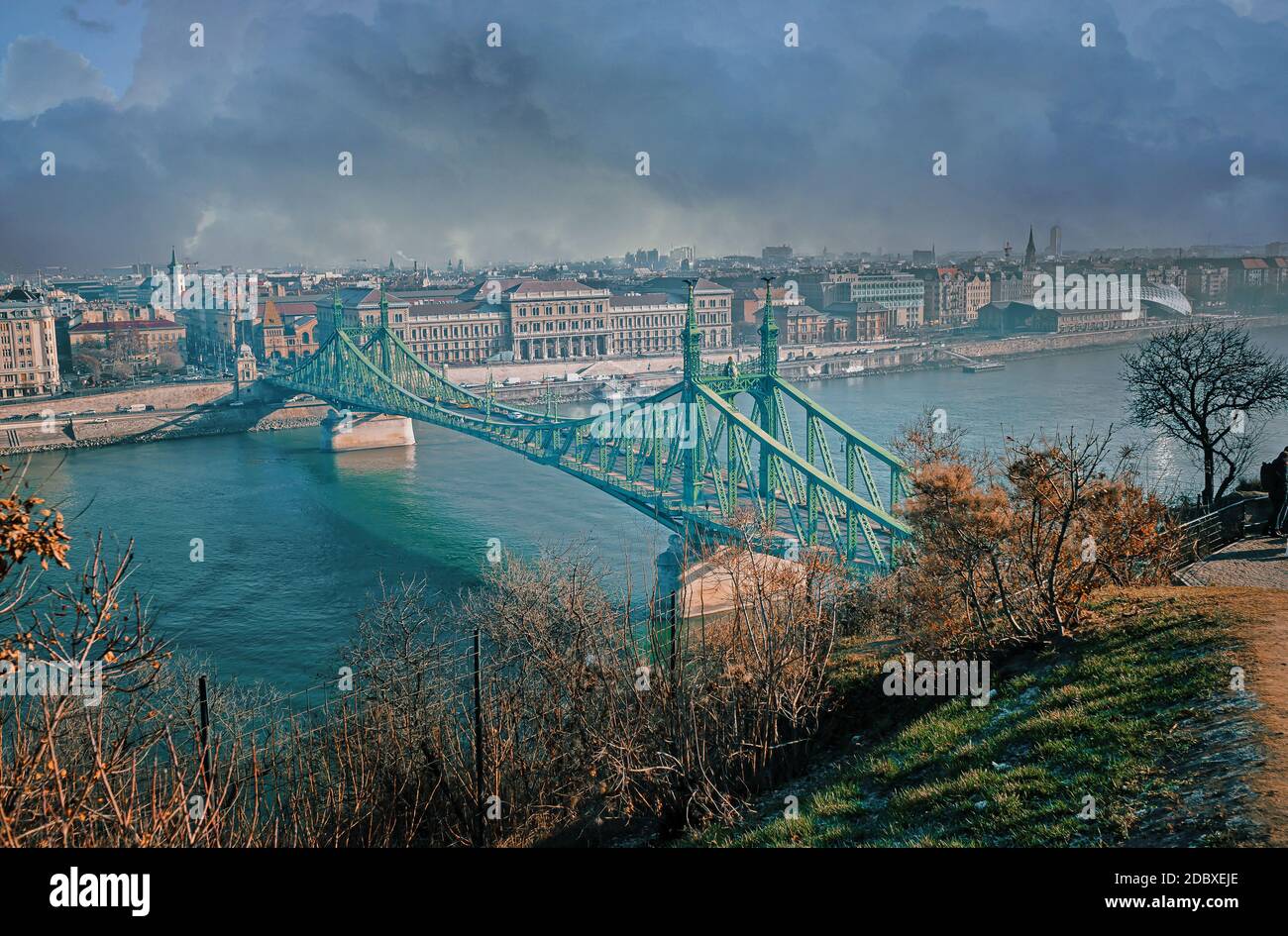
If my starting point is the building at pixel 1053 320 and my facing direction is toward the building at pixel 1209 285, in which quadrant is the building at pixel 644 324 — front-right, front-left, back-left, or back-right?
back-left

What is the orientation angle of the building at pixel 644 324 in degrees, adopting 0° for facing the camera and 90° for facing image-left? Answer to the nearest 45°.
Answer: approximately 0°

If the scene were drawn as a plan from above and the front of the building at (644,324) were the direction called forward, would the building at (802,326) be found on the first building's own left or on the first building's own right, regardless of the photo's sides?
on the first building's own left

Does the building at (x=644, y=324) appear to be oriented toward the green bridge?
yes

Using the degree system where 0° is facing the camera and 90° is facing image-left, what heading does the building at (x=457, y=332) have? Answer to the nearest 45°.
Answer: approximately 0°
